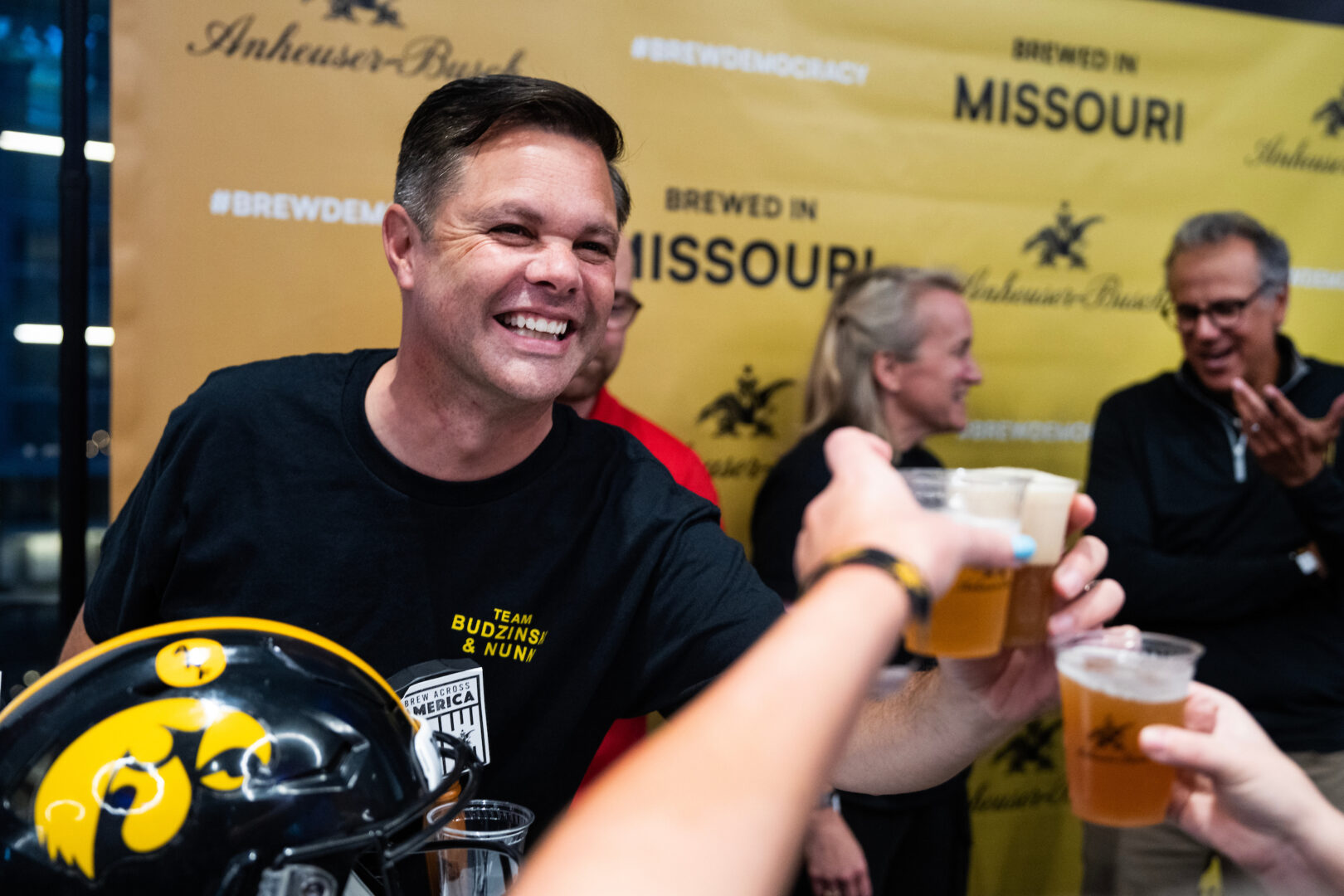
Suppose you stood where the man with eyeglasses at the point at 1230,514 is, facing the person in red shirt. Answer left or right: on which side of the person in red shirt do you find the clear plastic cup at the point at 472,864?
left

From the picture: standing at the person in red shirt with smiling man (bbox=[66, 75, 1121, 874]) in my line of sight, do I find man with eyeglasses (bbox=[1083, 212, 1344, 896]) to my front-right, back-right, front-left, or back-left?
back-left

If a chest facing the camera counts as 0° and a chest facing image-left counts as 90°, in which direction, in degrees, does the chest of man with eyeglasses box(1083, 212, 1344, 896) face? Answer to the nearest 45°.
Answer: approximately 45°

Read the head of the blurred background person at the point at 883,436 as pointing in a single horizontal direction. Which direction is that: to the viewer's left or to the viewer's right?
to the viewer's right

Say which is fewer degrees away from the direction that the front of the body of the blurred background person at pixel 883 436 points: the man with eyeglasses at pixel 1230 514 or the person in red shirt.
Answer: the man with eyeglasses

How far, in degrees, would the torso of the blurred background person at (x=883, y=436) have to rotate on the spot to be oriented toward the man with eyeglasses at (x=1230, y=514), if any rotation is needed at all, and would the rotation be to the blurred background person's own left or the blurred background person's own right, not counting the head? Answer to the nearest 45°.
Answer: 0° — they already face them

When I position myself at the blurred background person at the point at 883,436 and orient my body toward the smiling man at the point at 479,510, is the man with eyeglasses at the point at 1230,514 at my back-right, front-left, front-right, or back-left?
back-left

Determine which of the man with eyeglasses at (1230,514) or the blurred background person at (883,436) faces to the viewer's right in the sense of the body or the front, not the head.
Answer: the blurred background person

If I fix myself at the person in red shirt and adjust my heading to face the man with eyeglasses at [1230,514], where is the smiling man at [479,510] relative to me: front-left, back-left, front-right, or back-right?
back-right

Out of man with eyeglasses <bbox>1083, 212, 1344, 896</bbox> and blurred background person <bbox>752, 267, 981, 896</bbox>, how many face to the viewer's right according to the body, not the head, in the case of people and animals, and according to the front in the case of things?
1

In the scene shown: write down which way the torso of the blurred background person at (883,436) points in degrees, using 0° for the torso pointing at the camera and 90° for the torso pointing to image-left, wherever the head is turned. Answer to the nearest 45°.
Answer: approximately 270°
